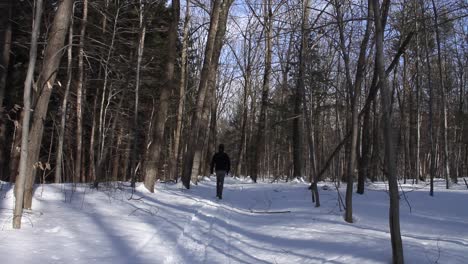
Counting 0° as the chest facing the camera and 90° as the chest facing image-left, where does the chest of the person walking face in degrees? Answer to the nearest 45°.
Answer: approximately 180°
